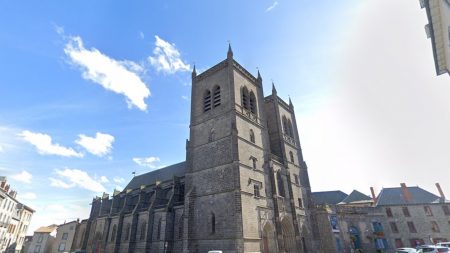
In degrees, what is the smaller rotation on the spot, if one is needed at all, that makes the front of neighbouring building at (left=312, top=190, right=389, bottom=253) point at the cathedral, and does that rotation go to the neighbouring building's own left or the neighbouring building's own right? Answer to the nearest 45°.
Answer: approximately 45° to the neighbouring building's own right

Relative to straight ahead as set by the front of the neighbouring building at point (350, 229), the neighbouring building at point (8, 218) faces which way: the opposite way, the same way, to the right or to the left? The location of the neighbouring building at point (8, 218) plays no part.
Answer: to the left

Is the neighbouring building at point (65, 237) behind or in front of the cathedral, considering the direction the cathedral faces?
behind

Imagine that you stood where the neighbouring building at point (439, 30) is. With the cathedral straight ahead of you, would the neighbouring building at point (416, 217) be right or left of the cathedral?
right

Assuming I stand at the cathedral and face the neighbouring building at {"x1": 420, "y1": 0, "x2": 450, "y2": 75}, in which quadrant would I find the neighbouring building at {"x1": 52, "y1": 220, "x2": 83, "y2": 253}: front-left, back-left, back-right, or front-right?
back-right

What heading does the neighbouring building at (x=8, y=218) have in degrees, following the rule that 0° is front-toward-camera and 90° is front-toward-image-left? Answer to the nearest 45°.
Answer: approximately 315°

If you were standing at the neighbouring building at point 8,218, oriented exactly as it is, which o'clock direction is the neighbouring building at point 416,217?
the neighbouring building at point 416,217 is roughly at 12 o'clock from the neighbouring building at point 8,218.

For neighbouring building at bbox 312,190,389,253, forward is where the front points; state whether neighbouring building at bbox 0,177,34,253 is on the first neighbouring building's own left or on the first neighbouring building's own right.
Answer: on the first neighbouring building's own right

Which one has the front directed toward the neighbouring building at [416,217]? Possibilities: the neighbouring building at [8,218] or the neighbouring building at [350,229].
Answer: the neighbouring building at [8,218]

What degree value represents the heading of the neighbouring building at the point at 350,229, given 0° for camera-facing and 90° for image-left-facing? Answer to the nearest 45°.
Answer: approximately 0°
